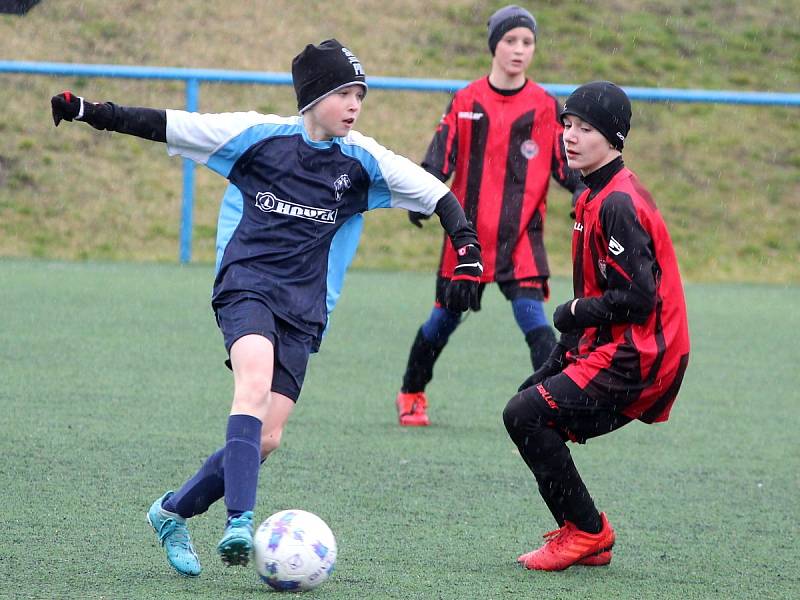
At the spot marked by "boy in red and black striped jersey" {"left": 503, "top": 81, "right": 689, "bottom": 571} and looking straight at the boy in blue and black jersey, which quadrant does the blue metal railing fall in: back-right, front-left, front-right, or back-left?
front-right

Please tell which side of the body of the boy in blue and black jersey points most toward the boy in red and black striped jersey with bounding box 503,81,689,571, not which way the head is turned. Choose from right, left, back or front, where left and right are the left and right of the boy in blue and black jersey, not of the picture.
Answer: left

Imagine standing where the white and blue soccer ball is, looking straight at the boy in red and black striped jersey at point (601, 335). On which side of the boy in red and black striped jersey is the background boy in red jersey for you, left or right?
left

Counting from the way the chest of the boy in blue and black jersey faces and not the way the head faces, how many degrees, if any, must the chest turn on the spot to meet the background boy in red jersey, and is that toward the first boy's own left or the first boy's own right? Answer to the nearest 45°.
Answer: approximately 135° to the first boy's own left

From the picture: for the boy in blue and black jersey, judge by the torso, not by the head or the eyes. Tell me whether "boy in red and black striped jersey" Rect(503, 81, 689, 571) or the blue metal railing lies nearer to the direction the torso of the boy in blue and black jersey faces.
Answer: the boy in red and black striped jersey

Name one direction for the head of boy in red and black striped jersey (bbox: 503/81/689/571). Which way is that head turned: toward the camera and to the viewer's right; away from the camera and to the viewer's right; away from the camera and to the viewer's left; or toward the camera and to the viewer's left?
toward the camera and to the viewer's left

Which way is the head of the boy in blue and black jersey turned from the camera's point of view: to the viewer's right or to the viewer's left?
to the viewer's right

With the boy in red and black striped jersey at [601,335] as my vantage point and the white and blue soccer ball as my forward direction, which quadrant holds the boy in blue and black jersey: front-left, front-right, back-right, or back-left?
front-right

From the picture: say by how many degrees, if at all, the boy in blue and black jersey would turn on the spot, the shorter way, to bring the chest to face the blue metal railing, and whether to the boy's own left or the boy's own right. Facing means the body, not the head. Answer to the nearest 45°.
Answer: approximately 180°

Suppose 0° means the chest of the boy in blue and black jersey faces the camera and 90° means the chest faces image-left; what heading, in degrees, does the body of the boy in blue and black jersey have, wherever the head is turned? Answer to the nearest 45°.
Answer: approximately 0°
